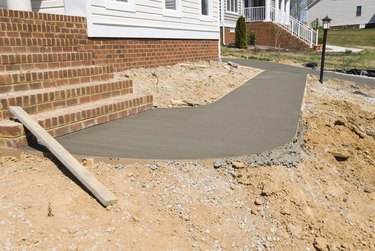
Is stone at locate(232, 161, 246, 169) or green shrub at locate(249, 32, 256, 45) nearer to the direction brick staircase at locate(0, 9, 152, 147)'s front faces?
the stone

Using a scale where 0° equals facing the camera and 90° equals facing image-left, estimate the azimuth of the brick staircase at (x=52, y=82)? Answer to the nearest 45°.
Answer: approximately 315°

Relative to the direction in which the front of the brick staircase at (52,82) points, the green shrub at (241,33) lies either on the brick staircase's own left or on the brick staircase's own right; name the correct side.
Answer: on the brick staircase's own left

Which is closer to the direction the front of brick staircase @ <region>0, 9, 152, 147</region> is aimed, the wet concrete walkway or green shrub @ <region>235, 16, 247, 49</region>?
the wet concrete walkway

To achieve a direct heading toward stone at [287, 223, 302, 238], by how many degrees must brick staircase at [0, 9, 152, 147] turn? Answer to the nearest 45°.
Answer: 0° — it already faces it

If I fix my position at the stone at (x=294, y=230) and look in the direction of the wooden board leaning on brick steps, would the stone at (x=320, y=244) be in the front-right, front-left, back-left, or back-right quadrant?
back-left

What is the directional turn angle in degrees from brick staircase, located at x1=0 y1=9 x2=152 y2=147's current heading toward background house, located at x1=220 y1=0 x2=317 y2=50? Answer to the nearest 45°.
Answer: approximately 90° to its left

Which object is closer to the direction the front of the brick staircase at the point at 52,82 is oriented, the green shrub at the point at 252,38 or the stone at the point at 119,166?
the stone

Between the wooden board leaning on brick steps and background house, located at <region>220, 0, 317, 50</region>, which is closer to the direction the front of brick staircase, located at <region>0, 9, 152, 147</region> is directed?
the wooden board leaning on brick steps

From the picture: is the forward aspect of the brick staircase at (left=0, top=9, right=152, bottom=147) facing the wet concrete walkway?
yes

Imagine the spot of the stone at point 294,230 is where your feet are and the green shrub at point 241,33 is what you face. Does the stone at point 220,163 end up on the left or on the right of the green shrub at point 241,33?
left
